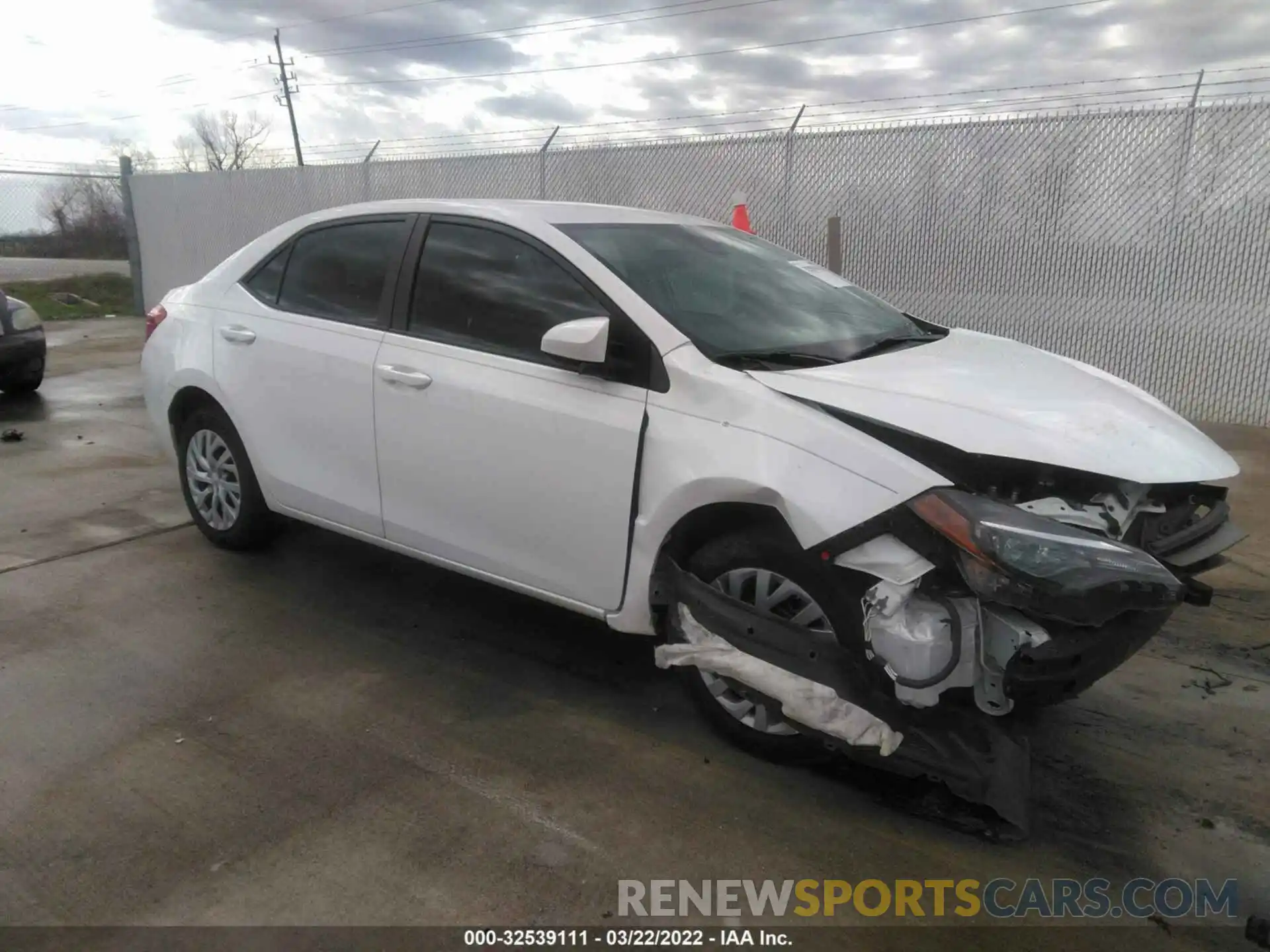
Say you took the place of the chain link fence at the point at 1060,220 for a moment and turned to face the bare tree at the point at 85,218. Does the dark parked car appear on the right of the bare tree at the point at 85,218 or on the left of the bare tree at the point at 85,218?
left

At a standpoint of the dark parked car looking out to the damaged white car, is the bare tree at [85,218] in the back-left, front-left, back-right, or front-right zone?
back-left

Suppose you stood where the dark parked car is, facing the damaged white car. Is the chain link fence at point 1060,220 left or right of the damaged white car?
left

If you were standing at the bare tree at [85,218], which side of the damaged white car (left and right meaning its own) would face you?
back

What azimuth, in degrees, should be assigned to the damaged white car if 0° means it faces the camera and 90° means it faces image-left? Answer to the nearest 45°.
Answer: approximately 315°

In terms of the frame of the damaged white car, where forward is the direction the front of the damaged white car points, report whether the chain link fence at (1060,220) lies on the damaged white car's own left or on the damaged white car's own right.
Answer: on the damaged white car's own left

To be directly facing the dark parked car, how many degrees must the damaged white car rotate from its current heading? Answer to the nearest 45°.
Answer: approximately 180°
